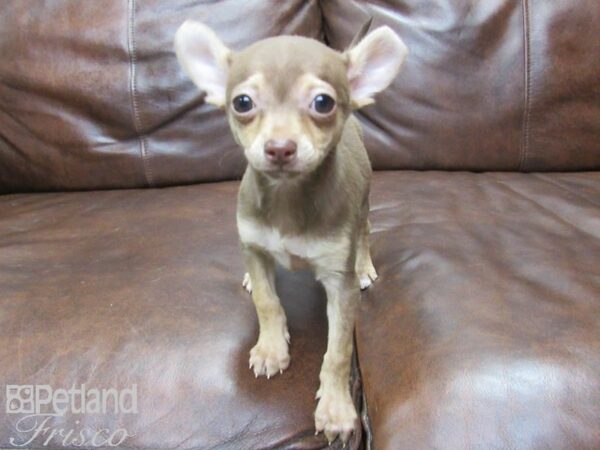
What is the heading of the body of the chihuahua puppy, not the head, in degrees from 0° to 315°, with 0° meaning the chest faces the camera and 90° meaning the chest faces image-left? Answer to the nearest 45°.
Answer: approximately 0°
